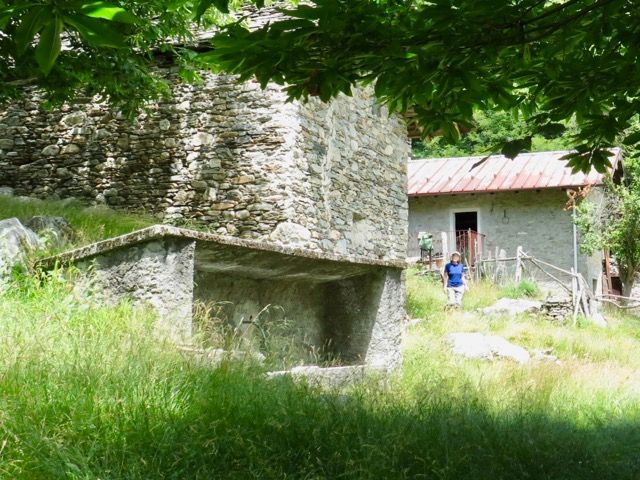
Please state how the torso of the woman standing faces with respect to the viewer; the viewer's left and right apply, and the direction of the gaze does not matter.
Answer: facing the viewer

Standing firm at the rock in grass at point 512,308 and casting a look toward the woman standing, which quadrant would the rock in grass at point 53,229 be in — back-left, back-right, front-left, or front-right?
front-left

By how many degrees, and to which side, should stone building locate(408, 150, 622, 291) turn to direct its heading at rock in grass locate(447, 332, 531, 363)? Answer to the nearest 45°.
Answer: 0° — it already faces it

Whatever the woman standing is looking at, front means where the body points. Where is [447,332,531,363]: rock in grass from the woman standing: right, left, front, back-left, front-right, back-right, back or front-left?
front

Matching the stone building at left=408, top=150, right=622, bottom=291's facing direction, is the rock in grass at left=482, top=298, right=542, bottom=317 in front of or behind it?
in front

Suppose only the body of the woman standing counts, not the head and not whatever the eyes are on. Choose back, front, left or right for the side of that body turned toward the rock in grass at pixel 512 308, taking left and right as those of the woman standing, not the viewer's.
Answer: left

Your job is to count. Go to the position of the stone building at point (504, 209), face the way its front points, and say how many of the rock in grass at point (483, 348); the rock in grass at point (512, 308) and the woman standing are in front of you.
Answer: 3

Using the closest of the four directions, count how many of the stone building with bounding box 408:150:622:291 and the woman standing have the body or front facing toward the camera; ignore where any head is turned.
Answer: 2

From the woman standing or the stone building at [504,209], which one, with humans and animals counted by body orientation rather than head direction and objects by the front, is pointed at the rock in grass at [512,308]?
the stone building
